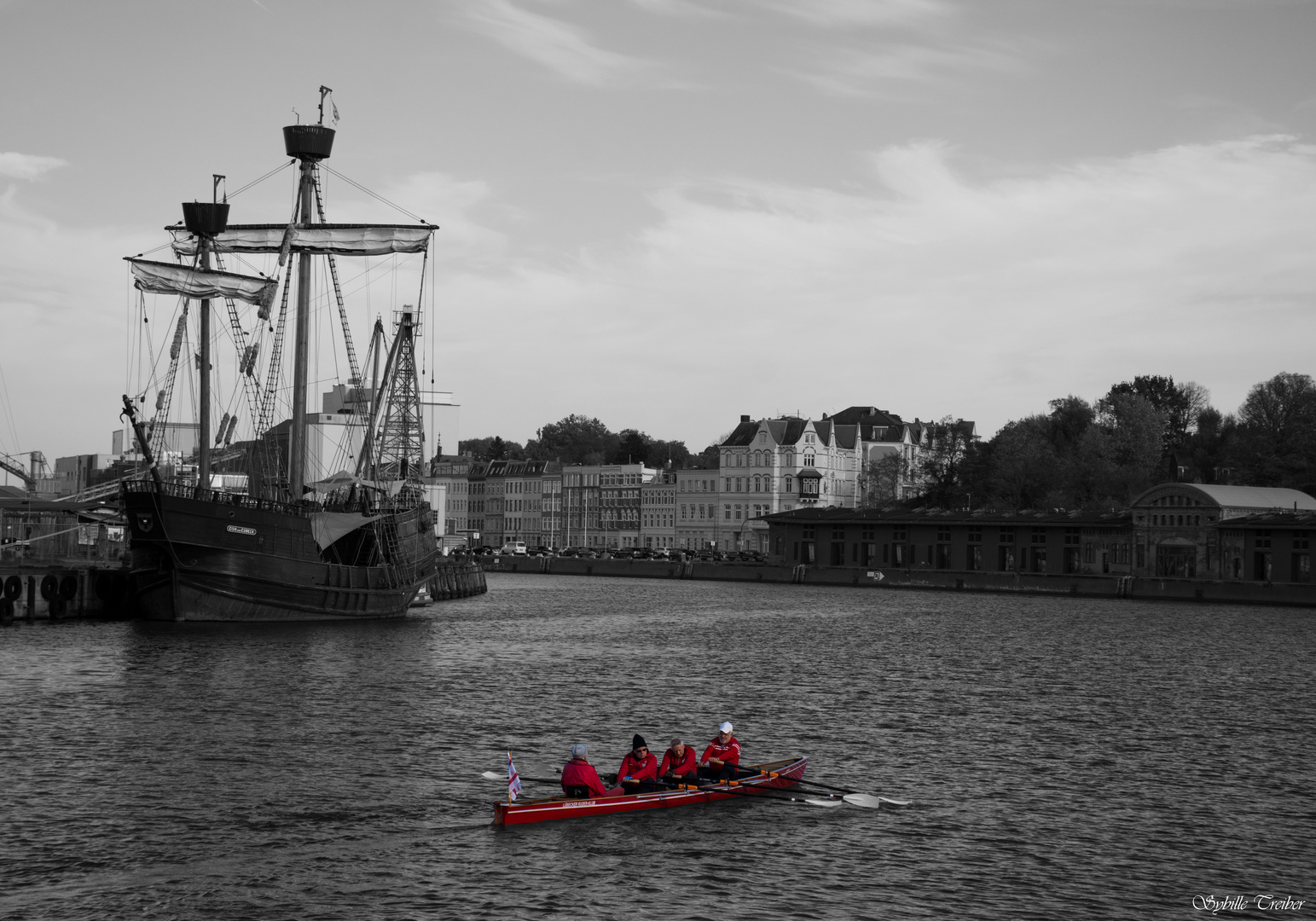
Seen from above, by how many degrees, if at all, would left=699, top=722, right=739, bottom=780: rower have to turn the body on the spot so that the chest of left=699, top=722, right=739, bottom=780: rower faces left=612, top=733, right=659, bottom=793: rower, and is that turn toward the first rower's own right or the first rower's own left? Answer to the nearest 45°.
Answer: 0° — they already face them

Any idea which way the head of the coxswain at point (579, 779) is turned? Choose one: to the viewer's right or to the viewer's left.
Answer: to the viewer's right

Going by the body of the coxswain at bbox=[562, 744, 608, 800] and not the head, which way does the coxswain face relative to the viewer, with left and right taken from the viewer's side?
facing away from the viewer and to the right of the viewer

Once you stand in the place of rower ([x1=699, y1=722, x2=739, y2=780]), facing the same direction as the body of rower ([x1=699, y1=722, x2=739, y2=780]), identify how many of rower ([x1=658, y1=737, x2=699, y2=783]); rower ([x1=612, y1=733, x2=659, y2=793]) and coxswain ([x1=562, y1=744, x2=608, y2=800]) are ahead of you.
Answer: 3

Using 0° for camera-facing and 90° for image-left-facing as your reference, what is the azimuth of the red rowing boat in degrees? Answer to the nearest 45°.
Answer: approximately 225°

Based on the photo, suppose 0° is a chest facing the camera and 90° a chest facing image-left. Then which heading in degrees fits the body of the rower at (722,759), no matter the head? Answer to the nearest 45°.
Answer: approximately 45°

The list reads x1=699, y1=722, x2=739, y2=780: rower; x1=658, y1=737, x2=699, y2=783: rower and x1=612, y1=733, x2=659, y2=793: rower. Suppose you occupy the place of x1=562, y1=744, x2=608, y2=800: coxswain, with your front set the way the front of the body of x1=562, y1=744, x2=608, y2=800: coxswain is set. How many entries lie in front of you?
3
